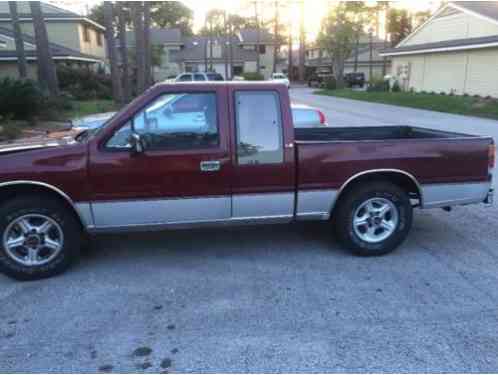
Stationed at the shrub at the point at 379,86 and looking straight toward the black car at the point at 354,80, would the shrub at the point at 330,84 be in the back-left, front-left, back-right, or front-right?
front-left

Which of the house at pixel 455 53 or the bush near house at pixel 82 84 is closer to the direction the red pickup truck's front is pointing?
the bush near house

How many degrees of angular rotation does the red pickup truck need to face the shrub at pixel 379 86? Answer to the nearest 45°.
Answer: approximately 90° to its right

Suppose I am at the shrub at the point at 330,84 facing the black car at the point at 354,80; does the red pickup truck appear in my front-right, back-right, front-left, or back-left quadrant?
back-right

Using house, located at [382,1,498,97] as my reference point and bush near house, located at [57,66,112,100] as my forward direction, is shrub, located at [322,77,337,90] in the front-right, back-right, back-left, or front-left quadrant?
front-right

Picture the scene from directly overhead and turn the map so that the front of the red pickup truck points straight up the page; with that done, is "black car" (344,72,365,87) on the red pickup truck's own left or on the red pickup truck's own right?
on the red pickup truck's own right

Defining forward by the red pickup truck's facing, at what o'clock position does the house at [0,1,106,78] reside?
The house is roughly at 2 o'clock from the red pickup truck.

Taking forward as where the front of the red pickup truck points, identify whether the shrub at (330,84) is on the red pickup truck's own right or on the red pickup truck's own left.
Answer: on the red pickup truck's own right

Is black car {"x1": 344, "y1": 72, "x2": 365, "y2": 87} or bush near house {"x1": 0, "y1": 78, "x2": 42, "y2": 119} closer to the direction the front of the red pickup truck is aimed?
the bush near house

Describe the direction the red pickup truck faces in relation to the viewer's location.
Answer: facing to the left of the viewer

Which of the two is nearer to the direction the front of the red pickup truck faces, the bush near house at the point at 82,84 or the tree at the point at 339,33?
the bush near house

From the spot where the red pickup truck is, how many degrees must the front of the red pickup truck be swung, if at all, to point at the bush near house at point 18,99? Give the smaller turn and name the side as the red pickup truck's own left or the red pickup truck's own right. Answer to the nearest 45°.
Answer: approximately 45° to the red pickup truck's own right

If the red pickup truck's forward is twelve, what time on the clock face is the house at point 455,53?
The house is roughly at 4 o'clock from the red pickup truck.
